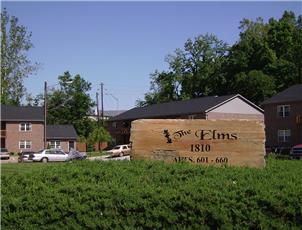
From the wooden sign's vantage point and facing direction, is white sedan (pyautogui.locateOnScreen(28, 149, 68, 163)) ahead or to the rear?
to the rear

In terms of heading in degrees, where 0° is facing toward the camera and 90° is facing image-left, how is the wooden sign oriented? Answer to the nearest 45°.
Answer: approximately 0°
